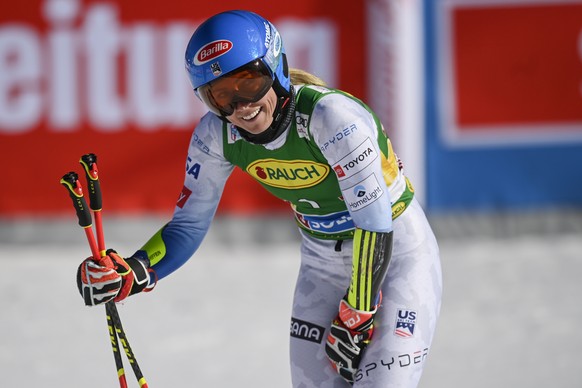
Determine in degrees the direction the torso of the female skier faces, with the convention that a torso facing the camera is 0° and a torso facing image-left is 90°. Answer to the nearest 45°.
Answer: approximately 45°
